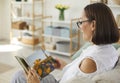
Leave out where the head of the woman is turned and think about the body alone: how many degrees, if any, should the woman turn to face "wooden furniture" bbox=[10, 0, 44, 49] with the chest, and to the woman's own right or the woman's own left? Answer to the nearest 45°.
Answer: approximately 45° to the woman's own right

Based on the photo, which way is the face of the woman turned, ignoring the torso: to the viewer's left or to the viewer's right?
to the viewer's left

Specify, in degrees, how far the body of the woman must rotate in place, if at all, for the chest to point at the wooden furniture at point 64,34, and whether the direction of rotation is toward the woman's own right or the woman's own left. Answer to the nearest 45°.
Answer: approximately 45° to the woman's own right

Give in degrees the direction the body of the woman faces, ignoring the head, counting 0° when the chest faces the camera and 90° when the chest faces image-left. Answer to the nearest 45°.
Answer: approximately 135°
